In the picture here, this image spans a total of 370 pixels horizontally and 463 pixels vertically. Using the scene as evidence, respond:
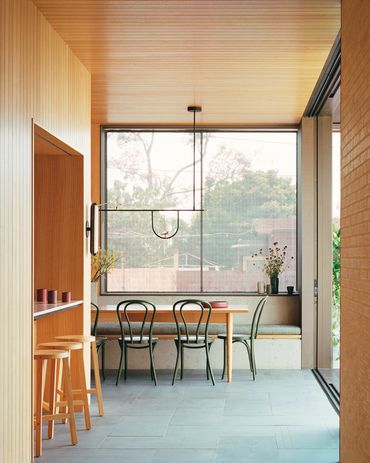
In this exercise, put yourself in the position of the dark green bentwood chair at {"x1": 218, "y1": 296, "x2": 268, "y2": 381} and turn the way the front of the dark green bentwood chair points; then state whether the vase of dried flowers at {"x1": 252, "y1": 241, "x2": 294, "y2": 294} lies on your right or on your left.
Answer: on your right

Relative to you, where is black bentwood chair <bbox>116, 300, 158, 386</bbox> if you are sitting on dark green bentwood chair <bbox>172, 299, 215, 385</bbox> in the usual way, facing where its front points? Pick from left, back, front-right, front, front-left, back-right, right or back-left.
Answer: left

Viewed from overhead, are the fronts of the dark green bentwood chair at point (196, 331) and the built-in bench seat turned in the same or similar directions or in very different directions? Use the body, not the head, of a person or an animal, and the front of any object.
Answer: very different directions

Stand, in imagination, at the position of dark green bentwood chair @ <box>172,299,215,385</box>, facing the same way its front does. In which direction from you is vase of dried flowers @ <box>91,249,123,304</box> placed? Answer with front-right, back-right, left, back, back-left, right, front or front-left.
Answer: front-left

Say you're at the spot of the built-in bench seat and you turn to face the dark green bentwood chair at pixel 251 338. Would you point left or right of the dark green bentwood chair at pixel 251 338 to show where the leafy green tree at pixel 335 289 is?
left

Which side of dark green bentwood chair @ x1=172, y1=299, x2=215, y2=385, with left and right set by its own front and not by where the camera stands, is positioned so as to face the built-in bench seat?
front

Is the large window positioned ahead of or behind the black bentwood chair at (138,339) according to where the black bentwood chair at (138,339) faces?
ahead

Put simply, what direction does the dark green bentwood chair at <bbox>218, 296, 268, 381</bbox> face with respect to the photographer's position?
facing to the left of the viewer

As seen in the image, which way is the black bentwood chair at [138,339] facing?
away from the camera

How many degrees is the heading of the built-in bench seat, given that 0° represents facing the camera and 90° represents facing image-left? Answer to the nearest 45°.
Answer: approximately 0°

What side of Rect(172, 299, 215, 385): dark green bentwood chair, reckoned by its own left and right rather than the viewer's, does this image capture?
back
